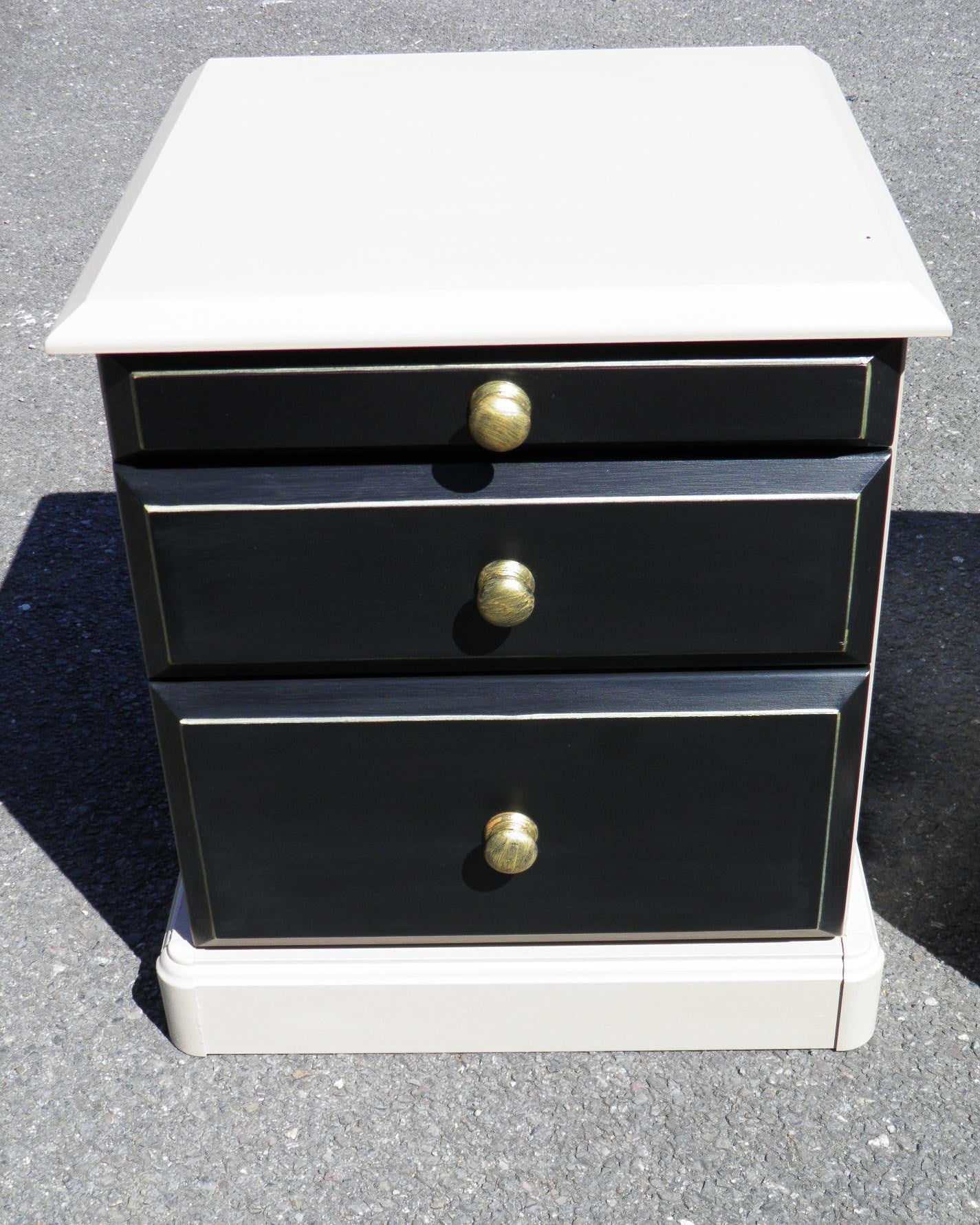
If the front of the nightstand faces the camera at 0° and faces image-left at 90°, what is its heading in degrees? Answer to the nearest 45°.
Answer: approximately 0°
